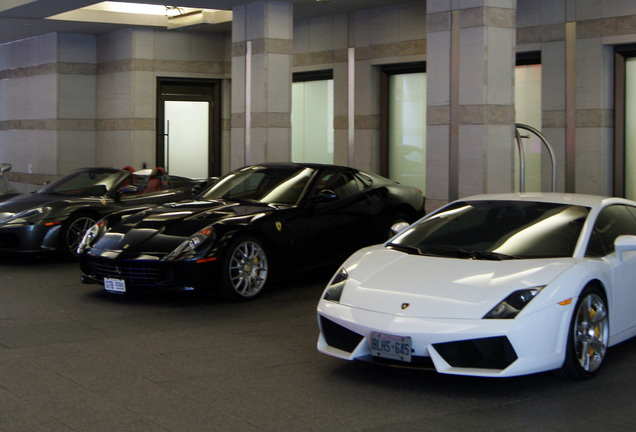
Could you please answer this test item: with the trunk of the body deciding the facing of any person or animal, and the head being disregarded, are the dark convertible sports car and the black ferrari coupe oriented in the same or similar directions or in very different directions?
same or similar directions

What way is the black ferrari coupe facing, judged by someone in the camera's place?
facing the viewer and to the left of the viewer

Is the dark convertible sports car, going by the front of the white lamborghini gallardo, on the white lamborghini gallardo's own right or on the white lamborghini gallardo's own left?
on the white lamborghini gallardo's own right

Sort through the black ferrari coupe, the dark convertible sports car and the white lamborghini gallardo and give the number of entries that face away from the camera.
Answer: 0

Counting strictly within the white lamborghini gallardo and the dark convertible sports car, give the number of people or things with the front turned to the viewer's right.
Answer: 0

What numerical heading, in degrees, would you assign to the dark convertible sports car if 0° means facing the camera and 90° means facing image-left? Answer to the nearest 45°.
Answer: approximately 45°

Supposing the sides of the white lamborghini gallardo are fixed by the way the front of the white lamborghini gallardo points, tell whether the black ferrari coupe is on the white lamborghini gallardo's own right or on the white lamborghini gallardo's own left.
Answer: on the white lamborghini gallardo's own right
